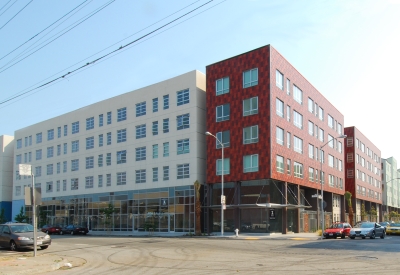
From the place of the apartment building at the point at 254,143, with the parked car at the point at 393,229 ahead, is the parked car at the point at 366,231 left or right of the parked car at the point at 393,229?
right

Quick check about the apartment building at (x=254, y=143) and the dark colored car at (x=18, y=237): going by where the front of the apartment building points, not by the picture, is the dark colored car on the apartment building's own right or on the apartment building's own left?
on the apartment building's own right

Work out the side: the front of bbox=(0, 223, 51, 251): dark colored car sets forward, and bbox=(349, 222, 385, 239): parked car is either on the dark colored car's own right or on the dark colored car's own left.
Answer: on the dark colored car's own left

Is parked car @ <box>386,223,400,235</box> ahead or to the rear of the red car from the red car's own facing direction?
to the rear

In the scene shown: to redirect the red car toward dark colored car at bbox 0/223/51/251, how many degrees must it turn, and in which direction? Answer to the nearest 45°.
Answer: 0° — it already faces it

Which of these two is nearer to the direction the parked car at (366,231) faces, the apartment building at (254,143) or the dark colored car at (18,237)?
the dark colored car

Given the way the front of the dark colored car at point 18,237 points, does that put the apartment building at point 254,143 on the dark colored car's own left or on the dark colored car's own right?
on the dark colored car's own left
